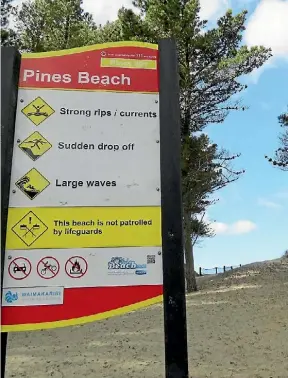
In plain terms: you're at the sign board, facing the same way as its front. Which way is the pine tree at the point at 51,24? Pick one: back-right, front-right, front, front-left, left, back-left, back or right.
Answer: back

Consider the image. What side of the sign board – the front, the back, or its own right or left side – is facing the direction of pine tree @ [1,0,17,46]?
back

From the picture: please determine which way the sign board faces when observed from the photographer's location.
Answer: facing the viewer

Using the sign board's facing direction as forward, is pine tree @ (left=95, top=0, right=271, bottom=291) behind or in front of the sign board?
behind
